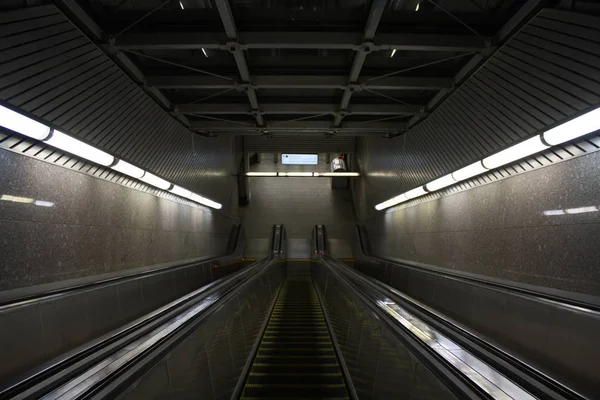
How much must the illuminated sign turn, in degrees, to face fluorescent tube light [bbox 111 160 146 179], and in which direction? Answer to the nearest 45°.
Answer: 0° — it already faces it

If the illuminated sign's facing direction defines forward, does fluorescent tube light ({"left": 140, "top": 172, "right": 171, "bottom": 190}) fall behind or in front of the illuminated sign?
in front

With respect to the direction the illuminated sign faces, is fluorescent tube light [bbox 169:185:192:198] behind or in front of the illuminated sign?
in front

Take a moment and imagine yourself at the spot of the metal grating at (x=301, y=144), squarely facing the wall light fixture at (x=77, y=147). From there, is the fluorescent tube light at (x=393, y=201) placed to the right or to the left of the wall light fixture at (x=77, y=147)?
left

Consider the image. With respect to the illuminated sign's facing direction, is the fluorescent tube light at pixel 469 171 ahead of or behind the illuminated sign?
ahead

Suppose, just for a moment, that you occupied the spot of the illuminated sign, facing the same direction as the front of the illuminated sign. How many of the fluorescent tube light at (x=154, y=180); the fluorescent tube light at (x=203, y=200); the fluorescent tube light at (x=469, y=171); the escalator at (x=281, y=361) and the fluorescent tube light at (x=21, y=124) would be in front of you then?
5

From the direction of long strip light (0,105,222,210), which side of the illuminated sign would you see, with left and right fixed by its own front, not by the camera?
front

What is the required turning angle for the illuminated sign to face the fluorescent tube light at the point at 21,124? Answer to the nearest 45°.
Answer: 0° — it already faces it

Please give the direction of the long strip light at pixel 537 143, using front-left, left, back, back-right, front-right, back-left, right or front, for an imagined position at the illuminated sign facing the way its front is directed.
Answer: front

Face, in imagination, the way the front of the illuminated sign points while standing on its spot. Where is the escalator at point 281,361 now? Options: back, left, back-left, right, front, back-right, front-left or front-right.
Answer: front

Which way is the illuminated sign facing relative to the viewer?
toward the camera

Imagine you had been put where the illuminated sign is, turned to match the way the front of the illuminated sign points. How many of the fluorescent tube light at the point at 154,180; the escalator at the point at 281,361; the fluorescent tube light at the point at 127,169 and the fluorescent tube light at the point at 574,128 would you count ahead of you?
4

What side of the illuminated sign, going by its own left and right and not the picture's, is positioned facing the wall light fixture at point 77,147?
front
